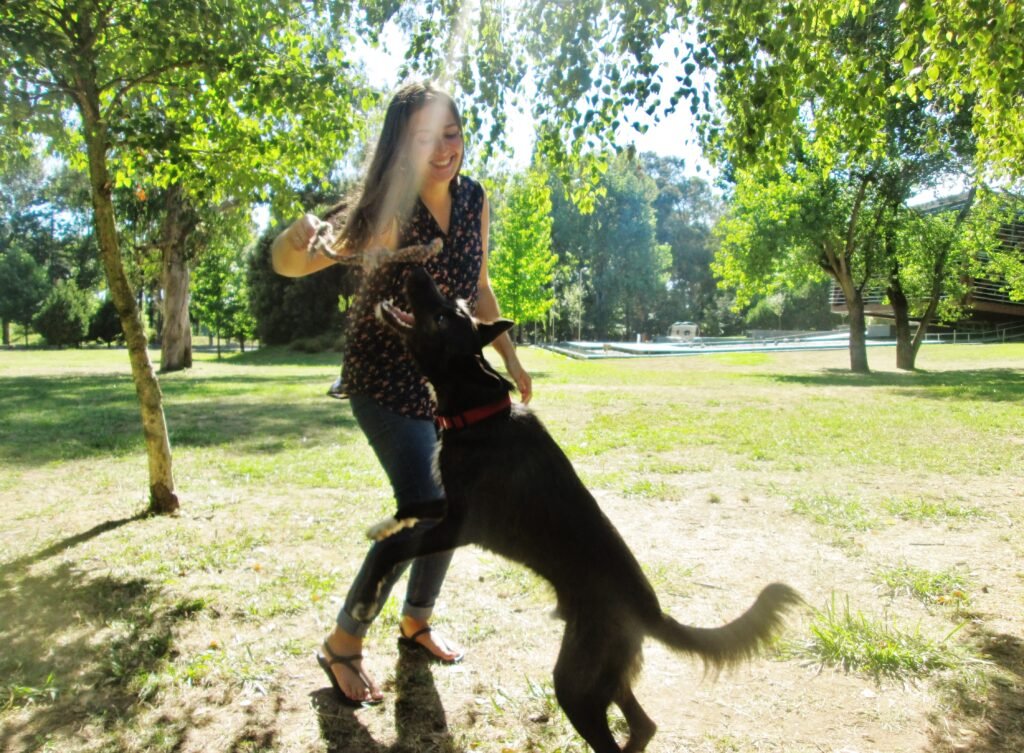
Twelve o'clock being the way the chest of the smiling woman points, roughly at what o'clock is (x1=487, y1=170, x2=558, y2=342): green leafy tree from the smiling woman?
The green leafy tree is roughly at 8 o'clock from the smiling woman.

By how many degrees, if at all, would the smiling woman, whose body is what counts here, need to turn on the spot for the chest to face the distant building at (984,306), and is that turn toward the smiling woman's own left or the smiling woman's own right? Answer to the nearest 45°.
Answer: approximately 90° to the smiling woman's own left

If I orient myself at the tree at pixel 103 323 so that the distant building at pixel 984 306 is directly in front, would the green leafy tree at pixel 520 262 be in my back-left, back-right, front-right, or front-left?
front-right

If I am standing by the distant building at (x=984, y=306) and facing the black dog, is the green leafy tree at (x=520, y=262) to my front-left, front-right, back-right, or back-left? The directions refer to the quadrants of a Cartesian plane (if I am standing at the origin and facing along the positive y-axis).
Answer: front-right

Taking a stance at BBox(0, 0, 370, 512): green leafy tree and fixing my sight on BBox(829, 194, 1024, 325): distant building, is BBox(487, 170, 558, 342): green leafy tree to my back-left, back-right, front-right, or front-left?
front-left

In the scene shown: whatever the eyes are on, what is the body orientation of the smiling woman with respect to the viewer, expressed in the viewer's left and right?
facing the viewer and to the right of the viewer

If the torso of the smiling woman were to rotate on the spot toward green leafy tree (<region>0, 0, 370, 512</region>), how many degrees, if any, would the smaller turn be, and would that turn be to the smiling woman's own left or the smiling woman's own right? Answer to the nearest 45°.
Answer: approximately 180°

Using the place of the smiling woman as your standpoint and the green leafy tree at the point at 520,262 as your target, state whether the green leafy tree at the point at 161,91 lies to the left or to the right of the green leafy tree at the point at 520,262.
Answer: left

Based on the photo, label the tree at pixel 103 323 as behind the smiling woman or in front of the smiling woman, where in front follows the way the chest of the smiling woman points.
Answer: behind
